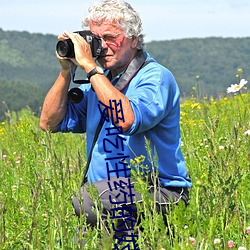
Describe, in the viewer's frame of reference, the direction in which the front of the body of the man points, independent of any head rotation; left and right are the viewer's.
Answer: facing the viewer and to the left of the viewer

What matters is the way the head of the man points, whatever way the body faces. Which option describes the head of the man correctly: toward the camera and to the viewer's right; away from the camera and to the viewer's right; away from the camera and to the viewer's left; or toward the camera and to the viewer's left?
toward the camera and to the viewer's left
